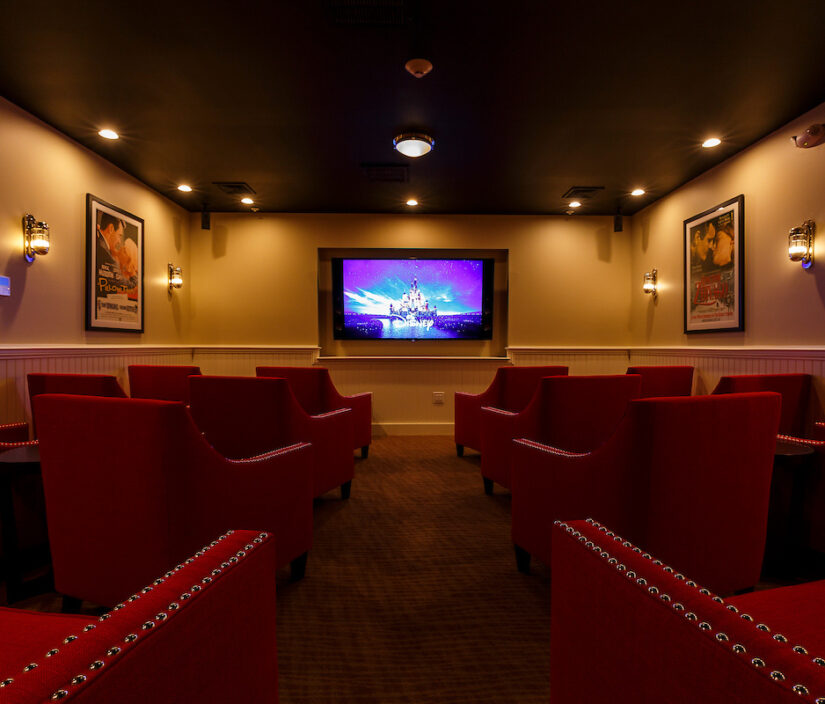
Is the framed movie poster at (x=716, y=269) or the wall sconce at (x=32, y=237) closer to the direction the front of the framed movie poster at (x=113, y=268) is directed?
the framed movie poster

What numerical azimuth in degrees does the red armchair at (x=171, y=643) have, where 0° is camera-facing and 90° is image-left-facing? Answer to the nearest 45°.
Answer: approximately 225°

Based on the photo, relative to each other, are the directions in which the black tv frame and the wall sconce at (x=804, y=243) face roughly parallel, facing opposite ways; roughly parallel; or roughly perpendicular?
roughly perpendicular

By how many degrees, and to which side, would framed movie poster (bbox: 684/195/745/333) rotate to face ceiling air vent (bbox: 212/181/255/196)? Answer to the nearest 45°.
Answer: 0° — it already faces it

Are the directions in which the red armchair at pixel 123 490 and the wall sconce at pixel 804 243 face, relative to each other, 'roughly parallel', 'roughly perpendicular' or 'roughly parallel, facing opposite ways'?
roughly perpendicular

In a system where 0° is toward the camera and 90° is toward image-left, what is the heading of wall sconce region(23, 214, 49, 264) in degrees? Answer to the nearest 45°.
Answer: approximately 315°

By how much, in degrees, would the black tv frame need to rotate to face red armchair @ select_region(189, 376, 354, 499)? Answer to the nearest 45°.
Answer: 0° — it already faces it

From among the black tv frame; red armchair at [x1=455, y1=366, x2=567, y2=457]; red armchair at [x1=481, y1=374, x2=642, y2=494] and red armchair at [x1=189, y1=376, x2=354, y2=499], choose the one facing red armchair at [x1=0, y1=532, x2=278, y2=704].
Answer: the black tv frame

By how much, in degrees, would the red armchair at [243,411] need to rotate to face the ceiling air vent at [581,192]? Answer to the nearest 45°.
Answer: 0° — it already faces it

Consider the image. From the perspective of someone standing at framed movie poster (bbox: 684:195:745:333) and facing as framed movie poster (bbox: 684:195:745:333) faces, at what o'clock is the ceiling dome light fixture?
The ceiling dome light fixture is roughly at 12 o'clock from the framed movie poster.

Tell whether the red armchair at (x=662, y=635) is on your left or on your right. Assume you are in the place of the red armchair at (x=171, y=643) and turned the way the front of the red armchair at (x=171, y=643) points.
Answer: on your right

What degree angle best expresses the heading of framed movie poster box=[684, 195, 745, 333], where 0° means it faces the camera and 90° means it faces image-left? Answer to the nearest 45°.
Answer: approximately 45°

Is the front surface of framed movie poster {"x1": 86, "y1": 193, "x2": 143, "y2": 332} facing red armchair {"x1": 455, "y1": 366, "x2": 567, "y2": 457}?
yes

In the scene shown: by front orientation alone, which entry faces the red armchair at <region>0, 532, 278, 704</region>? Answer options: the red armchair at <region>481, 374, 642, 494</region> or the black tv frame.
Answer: the black tv frame

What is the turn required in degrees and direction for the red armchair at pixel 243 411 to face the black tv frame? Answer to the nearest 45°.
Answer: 0° — it already faces it
